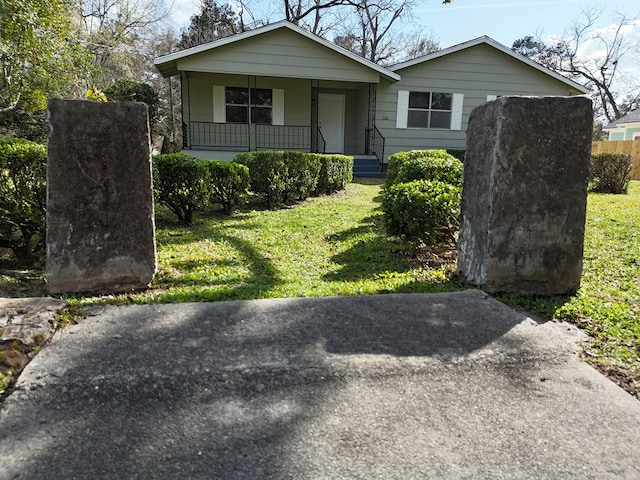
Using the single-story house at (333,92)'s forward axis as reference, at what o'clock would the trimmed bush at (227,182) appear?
The trimmed bush is roughly at 12 o'clock from the single-story house.

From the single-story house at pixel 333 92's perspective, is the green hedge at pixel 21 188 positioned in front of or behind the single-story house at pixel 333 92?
in front

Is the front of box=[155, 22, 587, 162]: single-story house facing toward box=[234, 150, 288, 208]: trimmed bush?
yes

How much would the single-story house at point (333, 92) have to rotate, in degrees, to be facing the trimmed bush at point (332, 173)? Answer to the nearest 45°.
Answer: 0° — it already faces it

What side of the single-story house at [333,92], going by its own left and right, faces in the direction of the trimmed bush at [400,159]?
front

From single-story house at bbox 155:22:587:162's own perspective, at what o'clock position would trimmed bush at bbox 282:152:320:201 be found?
The trimmed bush is roughly at 12 o'clock from the single-story house.

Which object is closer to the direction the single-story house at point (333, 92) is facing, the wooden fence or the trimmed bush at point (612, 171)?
the trimmed bush

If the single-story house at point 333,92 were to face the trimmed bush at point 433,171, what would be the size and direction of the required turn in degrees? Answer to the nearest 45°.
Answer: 0° — it already faces it

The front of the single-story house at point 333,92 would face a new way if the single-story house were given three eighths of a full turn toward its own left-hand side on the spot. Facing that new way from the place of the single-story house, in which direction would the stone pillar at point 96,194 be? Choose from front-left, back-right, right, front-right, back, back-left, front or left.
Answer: back-right

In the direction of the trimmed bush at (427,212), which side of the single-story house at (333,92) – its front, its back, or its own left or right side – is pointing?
front

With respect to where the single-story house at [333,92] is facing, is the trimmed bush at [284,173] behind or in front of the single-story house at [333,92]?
in front

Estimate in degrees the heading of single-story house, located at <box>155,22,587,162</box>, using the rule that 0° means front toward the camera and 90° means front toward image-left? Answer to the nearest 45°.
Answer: approximately 0°
